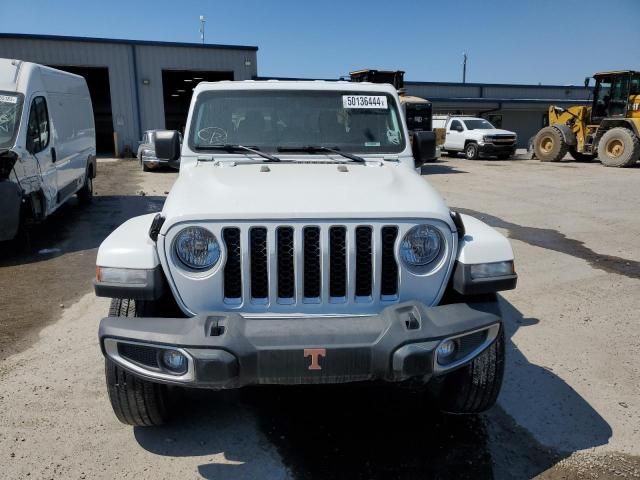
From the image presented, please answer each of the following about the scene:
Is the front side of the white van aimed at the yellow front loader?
no

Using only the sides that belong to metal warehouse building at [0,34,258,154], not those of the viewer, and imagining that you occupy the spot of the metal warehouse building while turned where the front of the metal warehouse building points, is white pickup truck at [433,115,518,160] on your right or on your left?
on your left

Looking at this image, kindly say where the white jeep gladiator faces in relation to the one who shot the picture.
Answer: facing the viewer

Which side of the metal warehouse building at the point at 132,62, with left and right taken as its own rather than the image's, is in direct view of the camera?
front

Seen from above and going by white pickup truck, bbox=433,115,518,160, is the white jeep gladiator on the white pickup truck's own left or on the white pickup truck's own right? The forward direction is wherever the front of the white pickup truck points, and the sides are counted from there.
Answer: on the white pickup truck's own right

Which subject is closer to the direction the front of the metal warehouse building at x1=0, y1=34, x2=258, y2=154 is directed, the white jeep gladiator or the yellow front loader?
the white jeep gladiator

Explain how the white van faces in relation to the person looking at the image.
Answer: facing the viewer and to the left of the viewer

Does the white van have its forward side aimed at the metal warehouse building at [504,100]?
no

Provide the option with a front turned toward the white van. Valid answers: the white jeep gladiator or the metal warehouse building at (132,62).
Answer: the metal warehouse building

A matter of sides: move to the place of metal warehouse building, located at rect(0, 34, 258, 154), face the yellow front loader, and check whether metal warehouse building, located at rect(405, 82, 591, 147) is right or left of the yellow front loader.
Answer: left

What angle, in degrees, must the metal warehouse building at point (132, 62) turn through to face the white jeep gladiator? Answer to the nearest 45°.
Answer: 0° — it already faces it

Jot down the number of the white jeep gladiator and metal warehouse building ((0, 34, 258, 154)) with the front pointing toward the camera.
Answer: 2

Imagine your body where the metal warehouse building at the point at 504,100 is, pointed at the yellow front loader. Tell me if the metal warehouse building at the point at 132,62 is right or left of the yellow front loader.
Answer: right

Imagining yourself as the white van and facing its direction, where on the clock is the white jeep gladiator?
The white jeep gladiator is roughly at 10 o'clock from the white van.

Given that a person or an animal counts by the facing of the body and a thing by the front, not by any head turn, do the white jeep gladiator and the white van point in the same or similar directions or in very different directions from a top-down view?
same or similar directions

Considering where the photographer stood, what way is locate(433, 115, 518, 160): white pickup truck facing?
facing the viewer and to the right of the viewer

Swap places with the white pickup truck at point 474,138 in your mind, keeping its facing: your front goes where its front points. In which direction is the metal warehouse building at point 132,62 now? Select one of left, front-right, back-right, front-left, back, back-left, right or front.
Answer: back-right

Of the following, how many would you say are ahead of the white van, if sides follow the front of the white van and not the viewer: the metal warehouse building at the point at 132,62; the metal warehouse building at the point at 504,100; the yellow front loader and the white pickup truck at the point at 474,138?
0

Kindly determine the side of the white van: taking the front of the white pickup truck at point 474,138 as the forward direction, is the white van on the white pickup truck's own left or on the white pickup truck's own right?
on the white pickup truck's own right
